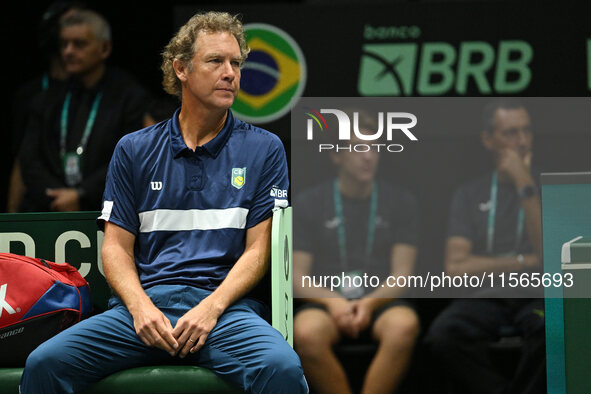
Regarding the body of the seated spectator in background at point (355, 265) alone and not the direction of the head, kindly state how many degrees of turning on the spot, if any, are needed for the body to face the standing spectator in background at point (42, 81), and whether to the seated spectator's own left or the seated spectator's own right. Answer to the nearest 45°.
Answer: approximately 90° to the seated spectator's own right

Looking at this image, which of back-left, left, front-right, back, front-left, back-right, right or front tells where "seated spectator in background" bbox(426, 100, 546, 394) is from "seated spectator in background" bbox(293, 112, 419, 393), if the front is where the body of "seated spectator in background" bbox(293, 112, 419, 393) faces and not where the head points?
left

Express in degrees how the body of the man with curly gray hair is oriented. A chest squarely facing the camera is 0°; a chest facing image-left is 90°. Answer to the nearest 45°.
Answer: approximately 0°

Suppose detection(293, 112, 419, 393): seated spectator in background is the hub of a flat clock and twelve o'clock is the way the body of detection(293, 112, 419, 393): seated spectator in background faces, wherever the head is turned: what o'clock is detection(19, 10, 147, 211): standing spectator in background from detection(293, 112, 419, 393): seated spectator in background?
detection(19, 10, 147, 211): standing spectator in background is roughly at 3 o'clock from detection(293, 112, 419, 393): seated spectator in background.

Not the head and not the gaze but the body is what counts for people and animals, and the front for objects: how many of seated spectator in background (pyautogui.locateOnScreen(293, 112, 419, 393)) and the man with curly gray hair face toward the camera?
2

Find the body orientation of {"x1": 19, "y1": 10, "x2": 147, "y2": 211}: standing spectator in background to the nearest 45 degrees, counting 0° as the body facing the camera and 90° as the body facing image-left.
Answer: approximately 45°

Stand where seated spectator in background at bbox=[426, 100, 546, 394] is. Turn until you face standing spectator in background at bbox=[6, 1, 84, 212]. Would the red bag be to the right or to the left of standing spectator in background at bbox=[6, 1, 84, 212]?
left

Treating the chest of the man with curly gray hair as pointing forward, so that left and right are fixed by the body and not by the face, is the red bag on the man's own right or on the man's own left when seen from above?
on the man's own right

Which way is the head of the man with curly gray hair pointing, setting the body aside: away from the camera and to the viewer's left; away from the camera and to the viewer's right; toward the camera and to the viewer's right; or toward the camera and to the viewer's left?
toward the camera and to the viewer's right
